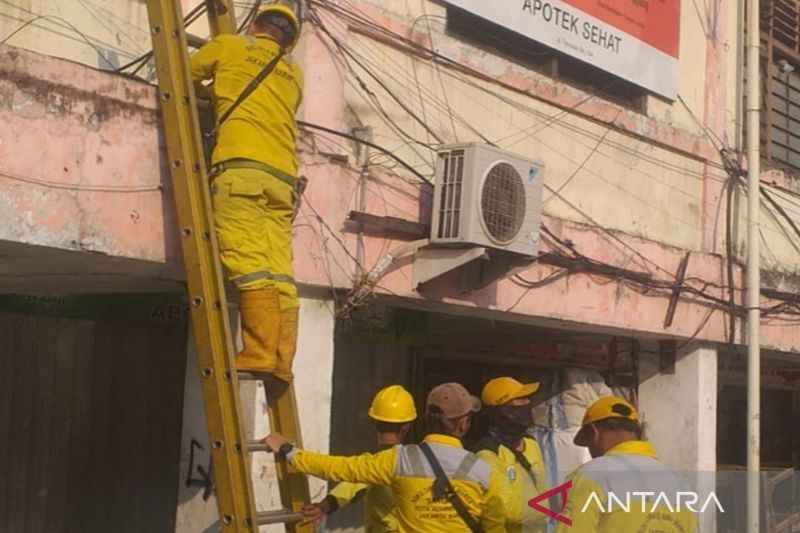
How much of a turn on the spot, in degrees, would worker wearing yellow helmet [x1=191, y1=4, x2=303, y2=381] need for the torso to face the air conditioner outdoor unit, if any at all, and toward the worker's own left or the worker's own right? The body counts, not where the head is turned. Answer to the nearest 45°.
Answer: approximately 90° to the worker's own right

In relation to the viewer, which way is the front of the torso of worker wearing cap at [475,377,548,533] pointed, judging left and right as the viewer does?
facing the viewer and to the right of the viewer

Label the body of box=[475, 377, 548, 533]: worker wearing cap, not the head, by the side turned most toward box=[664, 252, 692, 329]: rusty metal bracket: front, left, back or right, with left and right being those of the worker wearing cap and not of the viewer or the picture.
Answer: left

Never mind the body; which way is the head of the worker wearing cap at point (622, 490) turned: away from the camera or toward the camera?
away from the camera

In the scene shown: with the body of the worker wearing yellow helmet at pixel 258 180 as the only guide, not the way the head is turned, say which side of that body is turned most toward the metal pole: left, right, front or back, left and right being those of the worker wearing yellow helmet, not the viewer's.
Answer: right

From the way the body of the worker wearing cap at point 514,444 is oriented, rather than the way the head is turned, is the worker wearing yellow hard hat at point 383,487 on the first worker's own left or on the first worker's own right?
on the first worker's own right

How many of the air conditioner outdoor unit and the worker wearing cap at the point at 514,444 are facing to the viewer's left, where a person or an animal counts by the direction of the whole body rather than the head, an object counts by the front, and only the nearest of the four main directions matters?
0

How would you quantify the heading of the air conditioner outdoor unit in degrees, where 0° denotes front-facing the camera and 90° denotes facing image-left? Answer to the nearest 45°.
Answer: approximately 315°

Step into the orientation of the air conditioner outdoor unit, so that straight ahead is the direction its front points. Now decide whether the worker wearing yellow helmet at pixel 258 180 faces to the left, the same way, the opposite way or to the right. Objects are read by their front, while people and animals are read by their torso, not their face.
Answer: the opposite way

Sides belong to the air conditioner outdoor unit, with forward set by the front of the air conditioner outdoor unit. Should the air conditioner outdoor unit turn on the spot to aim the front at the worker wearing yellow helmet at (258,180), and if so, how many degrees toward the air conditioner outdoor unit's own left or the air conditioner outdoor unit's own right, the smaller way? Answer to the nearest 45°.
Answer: approximately 90° to the air conditioner outdoor unit's own right

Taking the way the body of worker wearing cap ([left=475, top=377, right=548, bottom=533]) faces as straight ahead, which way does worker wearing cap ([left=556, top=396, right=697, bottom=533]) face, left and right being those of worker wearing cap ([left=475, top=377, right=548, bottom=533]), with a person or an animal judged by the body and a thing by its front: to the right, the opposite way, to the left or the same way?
the opposite way

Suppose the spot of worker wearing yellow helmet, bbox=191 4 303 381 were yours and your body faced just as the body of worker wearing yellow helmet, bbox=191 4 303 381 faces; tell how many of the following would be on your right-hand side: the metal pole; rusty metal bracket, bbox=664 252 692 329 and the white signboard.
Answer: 3

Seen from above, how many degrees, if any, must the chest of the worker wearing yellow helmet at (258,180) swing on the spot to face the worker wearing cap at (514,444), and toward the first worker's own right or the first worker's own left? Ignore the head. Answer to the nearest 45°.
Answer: approximately 135° to the first worker's own right

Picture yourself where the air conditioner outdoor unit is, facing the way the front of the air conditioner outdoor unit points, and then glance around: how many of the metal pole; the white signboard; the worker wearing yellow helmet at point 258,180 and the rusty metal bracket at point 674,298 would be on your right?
1
